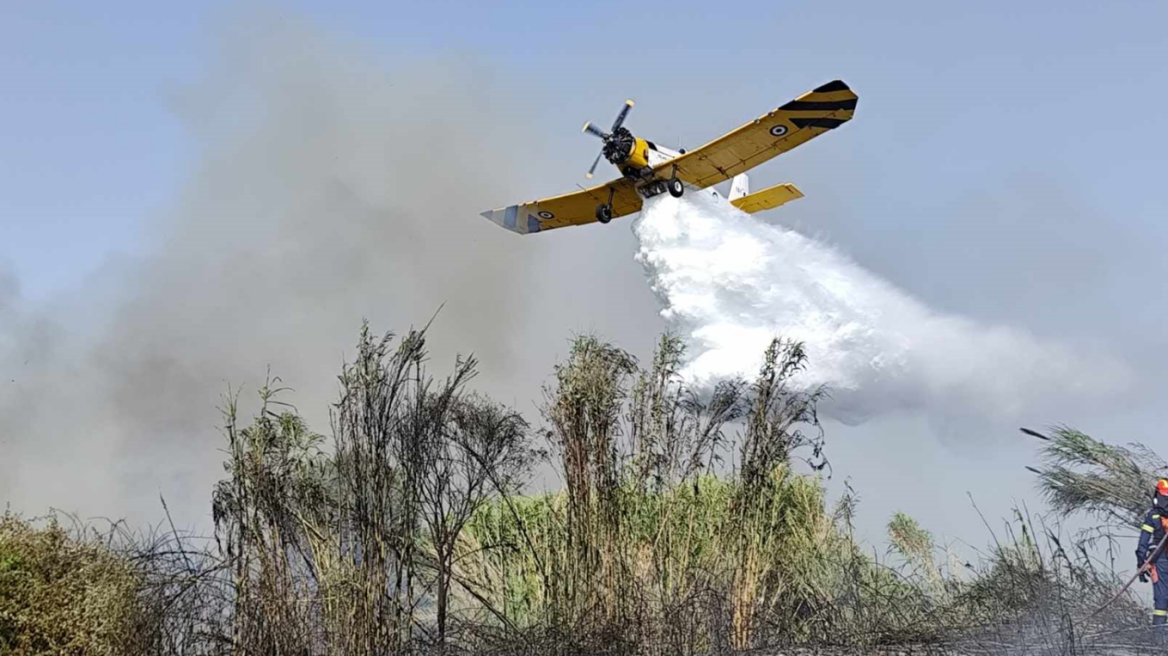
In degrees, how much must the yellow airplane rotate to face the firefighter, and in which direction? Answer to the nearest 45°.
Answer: approximately 45° to its left

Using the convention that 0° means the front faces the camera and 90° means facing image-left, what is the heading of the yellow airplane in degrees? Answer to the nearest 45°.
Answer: approximately 45°
